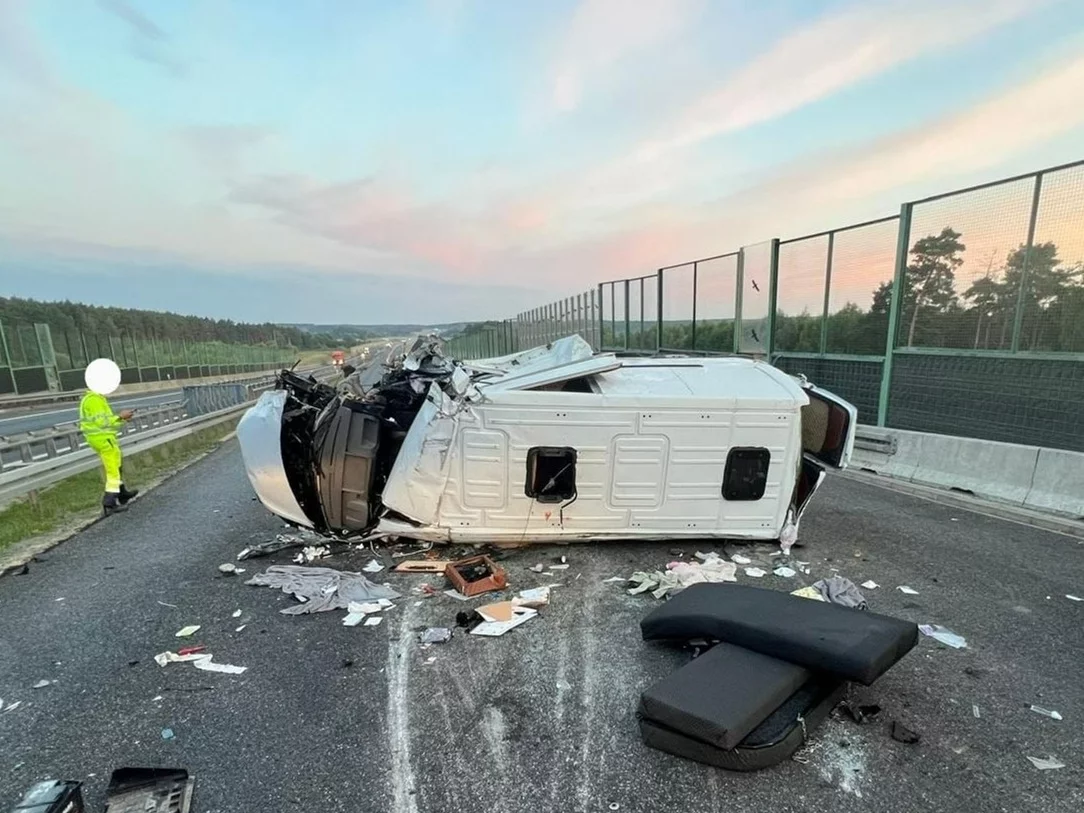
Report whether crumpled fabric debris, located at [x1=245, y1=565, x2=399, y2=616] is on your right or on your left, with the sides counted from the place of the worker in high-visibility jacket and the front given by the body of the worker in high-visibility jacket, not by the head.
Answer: on your right

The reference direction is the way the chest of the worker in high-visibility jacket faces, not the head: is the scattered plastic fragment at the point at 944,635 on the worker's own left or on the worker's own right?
on the worker's own right

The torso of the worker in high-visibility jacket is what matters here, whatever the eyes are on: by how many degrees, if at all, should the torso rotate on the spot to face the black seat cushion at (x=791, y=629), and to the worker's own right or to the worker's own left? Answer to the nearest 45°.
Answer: approximately 90° to the worker's own right

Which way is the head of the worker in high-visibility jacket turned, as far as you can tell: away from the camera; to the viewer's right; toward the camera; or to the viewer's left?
to the viewer's right

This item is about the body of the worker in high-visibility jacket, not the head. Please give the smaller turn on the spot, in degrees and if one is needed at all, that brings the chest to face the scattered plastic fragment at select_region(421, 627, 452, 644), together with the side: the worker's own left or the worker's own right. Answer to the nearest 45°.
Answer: approximately 90° to the worker's own right

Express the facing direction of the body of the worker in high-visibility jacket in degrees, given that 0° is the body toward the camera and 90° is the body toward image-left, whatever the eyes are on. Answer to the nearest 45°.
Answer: approximately 270°
